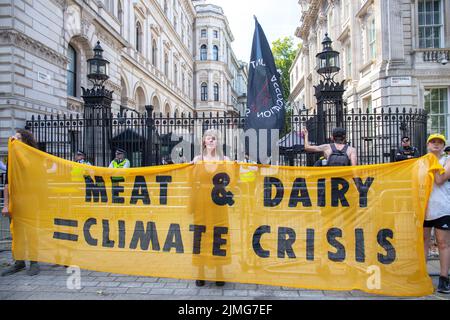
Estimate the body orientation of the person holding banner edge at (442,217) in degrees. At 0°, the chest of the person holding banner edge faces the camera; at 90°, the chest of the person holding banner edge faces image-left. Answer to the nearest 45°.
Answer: approximately 0°

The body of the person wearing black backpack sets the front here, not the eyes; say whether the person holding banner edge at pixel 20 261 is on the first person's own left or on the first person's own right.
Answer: on the first person's own left

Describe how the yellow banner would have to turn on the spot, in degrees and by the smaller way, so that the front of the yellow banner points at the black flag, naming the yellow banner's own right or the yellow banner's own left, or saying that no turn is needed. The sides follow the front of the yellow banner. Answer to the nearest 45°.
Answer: approximately 180°

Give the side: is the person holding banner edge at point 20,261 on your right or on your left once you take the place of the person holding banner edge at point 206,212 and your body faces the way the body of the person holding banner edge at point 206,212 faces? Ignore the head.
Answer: on your right

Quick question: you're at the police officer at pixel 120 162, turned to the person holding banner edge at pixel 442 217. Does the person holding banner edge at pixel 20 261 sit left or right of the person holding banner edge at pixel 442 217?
right

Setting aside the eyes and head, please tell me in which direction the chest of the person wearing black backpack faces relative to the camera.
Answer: away from the camera

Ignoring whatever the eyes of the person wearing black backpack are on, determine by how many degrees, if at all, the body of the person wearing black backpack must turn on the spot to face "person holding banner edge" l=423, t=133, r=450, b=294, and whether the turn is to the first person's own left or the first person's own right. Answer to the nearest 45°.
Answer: approximately 135° to the first person's own right

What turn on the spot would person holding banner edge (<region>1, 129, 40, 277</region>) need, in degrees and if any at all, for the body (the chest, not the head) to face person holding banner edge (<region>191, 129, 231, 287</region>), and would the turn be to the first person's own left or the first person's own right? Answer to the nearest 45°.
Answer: approximately 90° to the first person's own left

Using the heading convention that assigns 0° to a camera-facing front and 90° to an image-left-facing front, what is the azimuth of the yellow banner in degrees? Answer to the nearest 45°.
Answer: approximately 0°

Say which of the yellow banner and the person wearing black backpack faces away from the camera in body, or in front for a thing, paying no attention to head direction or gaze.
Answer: the person wearing black backpack
